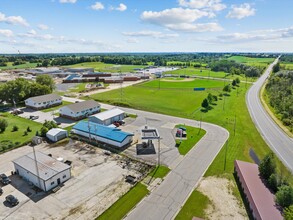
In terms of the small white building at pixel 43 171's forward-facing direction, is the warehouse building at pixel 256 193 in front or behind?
in front

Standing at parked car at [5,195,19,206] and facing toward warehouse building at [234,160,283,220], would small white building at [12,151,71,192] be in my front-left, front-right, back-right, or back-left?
front-left

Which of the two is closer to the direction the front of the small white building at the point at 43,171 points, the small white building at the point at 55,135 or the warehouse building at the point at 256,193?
the warehouse building

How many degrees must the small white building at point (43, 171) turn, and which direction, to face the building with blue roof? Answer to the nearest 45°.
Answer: approximately 90° to its left

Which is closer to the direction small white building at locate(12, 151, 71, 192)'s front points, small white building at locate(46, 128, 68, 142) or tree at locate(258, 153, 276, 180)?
the tree

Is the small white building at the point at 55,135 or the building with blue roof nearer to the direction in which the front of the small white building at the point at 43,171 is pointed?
the building with blue roof

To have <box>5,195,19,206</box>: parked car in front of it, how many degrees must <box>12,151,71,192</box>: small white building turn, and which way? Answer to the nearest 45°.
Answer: approximately 90° to its right

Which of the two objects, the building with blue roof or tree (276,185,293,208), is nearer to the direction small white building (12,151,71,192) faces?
the tree

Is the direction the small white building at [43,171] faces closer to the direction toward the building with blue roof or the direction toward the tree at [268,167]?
the tree

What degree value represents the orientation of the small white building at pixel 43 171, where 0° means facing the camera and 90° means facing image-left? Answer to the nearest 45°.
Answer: approximately 315°

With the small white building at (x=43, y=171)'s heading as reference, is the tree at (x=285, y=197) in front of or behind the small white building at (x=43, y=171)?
in front

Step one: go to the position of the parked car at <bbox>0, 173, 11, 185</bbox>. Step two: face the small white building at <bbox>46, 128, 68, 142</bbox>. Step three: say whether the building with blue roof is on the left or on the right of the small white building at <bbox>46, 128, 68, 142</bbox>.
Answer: right

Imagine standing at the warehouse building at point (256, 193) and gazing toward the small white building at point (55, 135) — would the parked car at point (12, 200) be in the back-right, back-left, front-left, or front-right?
front-left
